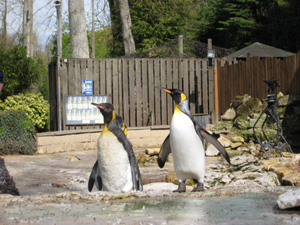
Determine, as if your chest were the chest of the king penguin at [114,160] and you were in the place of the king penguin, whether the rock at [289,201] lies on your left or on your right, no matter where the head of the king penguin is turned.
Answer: on your left

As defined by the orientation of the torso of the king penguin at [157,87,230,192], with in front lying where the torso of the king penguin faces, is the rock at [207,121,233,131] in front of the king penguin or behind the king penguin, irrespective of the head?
behind

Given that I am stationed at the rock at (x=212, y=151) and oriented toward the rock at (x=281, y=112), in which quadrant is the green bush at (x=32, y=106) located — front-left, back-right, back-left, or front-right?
back-left

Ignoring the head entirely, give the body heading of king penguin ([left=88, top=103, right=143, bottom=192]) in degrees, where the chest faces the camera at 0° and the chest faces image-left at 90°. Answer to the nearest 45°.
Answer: approximately 45°

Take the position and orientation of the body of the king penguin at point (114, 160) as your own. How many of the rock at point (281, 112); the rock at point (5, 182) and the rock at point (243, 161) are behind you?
2

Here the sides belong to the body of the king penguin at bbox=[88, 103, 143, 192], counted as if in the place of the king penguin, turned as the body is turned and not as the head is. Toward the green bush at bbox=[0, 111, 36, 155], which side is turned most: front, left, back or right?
right

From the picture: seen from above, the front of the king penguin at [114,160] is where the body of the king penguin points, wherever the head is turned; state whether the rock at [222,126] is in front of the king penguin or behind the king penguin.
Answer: behind

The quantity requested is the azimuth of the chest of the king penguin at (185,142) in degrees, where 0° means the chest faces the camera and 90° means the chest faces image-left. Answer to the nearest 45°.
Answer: approximately 45°

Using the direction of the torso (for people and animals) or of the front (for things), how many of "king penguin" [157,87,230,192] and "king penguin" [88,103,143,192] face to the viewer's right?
0

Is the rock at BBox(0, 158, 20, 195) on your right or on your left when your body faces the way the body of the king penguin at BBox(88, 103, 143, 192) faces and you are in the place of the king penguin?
on your right
